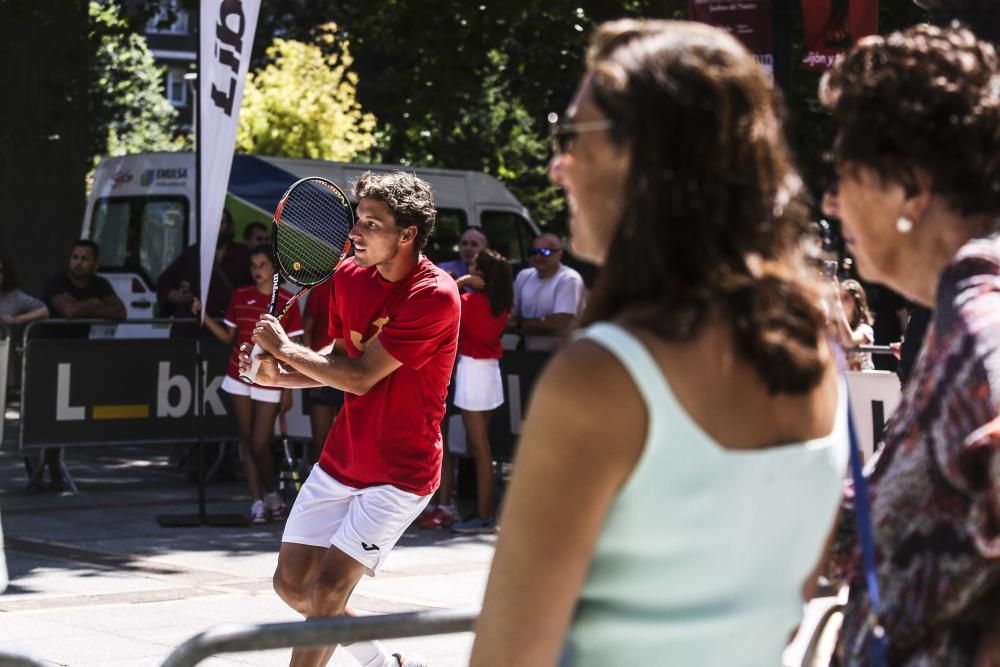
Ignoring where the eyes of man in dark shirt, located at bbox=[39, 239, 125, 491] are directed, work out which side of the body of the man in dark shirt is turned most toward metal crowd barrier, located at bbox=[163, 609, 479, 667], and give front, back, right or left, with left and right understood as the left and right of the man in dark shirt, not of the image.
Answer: front

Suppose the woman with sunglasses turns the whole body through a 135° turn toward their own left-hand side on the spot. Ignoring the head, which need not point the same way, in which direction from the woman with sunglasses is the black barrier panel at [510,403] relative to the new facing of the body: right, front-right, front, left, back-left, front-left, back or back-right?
back

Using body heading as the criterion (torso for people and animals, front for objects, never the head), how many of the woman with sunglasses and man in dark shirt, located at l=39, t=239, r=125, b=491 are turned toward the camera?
1

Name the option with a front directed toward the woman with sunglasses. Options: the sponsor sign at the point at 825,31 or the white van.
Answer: the sponsor sign

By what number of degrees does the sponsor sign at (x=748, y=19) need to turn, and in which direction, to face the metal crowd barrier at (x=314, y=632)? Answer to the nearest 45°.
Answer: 0° — it already faces it

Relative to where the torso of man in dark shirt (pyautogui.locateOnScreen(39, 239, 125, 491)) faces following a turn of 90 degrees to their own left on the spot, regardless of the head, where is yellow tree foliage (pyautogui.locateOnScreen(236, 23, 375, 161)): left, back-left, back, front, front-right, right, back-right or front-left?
left

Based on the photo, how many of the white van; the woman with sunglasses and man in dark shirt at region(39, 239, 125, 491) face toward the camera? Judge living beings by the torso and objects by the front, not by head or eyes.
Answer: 1

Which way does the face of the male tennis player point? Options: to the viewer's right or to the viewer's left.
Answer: to the viewer's left

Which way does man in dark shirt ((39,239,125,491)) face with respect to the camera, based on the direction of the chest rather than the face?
toward the camera

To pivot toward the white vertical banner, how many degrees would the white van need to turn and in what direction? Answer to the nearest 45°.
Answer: approximately 135° to its right

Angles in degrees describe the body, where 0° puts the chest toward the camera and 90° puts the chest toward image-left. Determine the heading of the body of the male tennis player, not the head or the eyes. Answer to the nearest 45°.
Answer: approximately 45°

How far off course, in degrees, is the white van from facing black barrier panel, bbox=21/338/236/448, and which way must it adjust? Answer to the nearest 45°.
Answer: approximately 135° to its right

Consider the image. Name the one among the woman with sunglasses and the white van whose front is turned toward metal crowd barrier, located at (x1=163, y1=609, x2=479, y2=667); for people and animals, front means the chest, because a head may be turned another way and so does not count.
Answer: the woman with sunglasses
